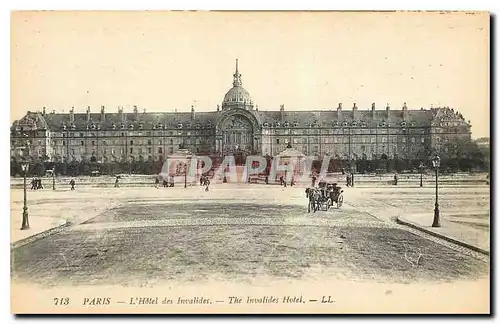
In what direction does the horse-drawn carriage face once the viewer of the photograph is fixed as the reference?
facing the viewer and to the left of the viewer
